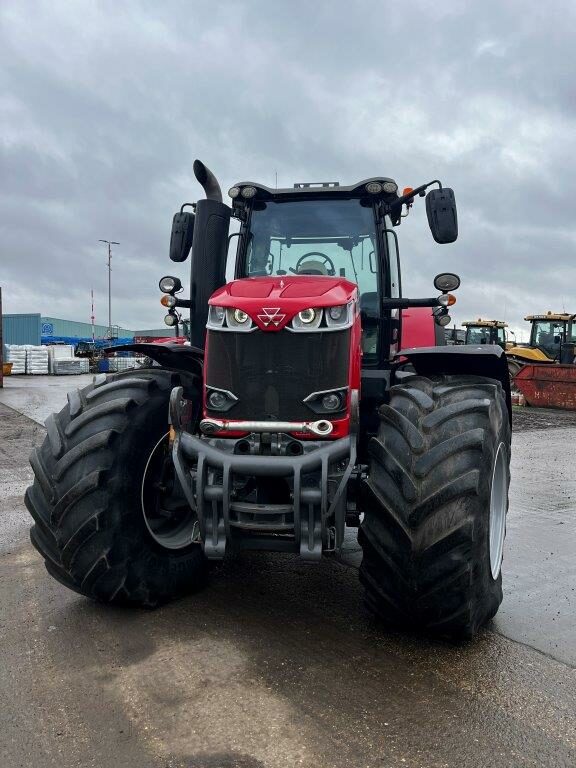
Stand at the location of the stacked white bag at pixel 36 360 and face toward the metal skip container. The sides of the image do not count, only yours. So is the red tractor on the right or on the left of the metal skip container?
right

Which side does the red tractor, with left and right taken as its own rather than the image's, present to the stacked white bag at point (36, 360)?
back

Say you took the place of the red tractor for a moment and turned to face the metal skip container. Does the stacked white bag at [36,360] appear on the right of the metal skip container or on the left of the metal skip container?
left

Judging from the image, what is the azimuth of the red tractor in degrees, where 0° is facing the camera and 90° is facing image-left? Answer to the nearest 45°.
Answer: approximately 0°

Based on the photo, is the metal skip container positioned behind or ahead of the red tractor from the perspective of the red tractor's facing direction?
behind
